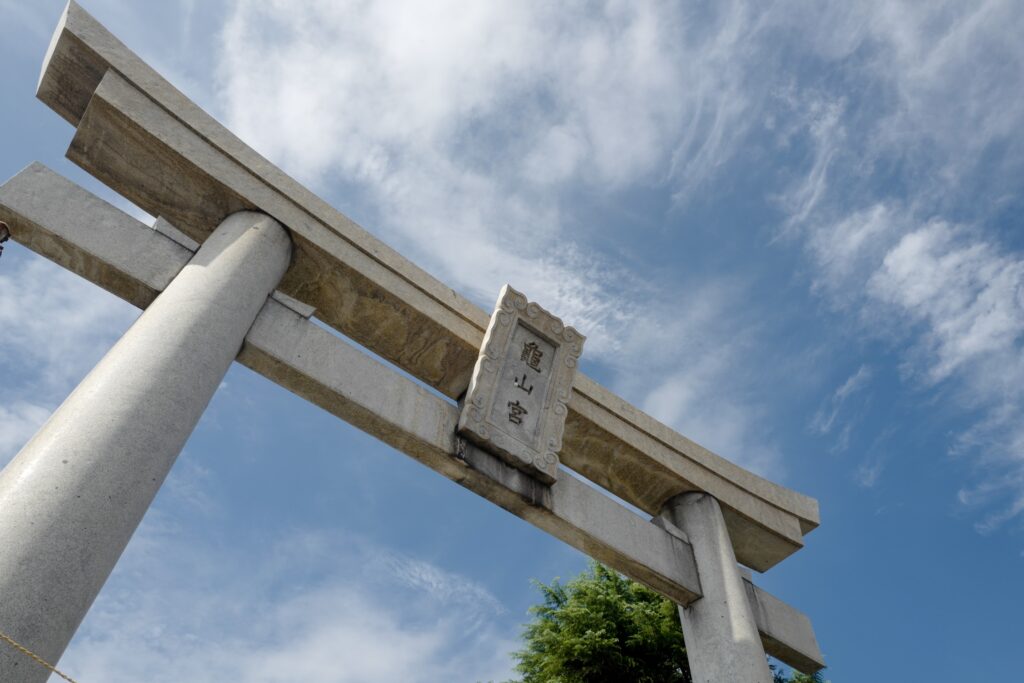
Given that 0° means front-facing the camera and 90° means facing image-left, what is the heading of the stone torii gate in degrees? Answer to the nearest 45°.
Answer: approximately 315°

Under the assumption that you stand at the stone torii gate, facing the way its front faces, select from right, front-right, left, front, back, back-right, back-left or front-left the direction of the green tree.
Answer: left
